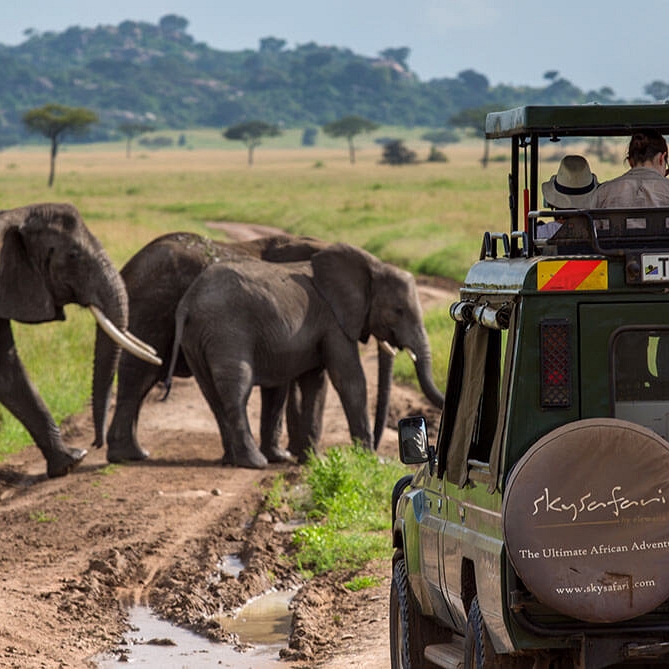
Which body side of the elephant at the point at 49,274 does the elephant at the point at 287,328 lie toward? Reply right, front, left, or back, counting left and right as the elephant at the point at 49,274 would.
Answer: front

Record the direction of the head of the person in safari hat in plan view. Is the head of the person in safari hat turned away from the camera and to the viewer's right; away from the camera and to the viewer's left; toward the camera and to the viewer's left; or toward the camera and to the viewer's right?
away from the camera and to the viewer's left

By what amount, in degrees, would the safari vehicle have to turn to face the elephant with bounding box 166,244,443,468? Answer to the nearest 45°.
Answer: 0° — it already faces it

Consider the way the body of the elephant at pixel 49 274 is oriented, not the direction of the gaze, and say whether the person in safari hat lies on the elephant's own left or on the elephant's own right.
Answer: on the elephant's own right

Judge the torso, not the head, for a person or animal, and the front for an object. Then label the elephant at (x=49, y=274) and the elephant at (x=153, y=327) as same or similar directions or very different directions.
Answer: same or similar directions

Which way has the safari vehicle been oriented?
away from the camera

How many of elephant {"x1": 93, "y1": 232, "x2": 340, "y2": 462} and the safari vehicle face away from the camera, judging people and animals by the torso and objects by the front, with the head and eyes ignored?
1

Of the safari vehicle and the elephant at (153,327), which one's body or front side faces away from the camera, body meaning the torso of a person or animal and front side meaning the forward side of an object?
the safari vehicle

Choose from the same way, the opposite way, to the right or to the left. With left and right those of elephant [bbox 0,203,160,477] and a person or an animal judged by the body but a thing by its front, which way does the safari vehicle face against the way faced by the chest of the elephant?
to the left

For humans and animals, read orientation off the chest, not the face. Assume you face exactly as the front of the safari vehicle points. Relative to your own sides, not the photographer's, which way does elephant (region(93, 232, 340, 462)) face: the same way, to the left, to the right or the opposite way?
to the right

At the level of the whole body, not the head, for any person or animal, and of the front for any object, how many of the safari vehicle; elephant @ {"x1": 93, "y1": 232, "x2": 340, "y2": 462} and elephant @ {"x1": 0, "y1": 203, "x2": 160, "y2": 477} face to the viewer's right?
2

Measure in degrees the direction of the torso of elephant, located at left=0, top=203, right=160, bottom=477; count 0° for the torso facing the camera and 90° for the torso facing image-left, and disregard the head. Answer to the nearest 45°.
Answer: approximately 270°

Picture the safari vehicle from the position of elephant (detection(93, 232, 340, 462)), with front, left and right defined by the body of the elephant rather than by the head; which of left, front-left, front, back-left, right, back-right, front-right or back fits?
right

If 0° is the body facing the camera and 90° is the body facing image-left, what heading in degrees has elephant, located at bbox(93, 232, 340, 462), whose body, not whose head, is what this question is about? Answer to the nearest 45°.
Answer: approximately 270°
